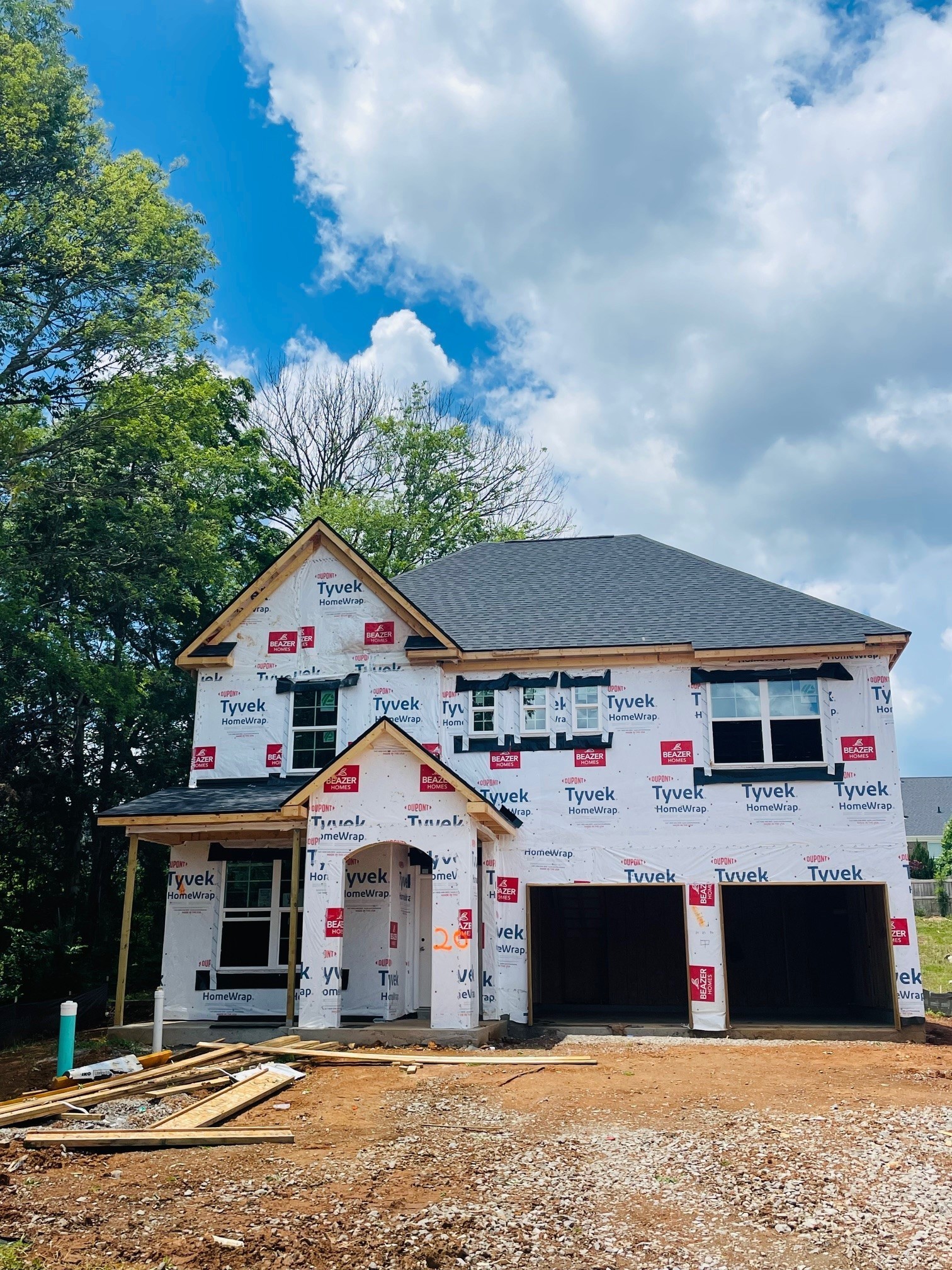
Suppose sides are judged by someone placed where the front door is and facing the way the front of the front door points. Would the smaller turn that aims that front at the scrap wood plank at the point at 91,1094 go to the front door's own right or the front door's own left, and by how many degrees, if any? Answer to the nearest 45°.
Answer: approximately 45° to the front door's own right

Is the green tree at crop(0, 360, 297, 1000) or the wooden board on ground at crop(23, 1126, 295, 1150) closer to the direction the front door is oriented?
the wooden board on ground

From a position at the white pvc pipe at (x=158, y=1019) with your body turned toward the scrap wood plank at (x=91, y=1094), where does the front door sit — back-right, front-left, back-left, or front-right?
back-left

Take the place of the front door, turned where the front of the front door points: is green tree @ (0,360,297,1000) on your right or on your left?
on your right

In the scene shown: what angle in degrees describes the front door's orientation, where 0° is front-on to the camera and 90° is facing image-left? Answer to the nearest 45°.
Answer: approximately 0°

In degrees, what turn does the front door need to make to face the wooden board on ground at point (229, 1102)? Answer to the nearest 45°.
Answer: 0° — it already faces it

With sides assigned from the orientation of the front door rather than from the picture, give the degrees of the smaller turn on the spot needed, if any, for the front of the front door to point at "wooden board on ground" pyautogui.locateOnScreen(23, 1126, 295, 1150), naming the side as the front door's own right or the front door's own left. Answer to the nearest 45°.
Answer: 0° — it already faces it
